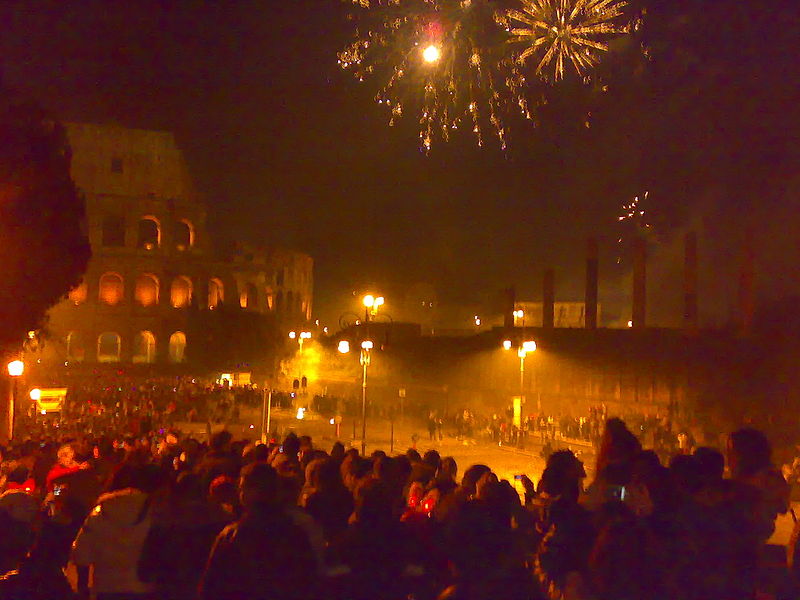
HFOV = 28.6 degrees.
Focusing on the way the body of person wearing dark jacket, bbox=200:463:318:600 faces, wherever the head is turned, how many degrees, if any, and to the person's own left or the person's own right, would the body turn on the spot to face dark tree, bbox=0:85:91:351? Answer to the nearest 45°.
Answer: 0° — they already face it

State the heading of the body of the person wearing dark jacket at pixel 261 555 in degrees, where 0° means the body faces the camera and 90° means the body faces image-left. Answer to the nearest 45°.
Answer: approximately 180°

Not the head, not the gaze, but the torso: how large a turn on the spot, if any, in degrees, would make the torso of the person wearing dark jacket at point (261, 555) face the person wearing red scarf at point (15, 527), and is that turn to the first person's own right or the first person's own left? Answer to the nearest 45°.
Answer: approximately 45° to the first person's own left

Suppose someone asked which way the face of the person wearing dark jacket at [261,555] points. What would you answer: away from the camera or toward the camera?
away from the camera
